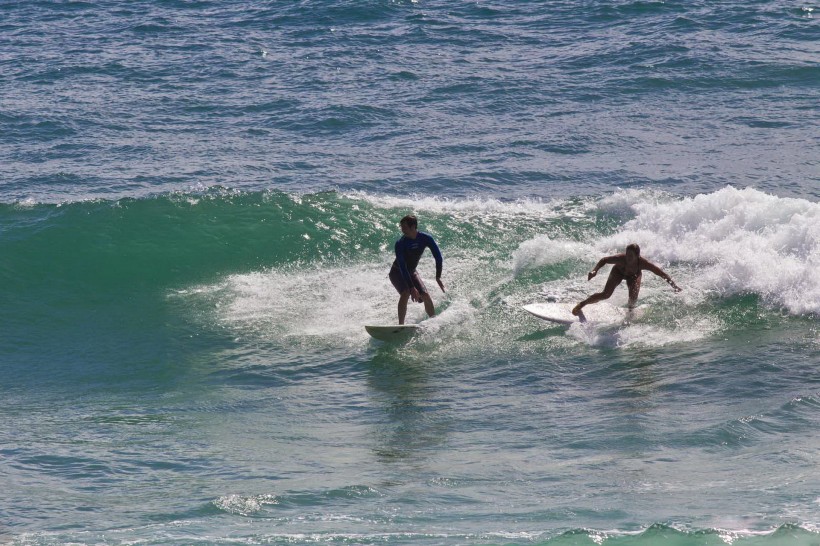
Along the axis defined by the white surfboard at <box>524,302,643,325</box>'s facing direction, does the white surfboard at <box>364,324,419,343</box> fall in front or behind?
in front

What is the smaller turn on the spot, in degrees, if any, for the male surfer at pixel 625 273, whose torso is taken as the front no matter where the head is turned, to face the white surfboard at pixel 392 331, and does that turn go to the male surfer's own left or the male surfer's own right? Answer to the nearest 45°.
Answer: approximately 90° to the male surfer's own right

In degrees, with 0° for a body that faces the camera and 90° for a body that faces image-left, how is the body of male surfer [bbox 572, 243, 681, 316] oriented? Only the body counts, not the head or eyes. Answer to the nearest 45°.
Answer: approximately 0°

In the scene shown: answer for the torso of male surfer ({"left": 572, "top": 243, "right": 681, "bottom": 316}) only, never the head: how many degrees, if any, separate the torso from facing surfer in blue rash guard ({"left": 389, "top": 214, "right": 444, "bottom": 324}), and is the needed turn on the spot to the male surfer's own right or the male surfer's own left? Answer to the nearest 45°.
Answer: approximately 90° to the male surfer's own right

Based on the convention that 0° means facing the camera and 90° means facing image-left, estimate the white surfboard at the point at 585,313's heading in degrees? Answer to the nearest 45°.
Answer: approximately 90°

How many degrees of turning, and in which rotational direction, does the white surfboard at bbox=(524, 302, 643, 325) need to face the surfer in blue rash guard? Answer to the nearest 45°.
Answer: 0° — it already faces them
